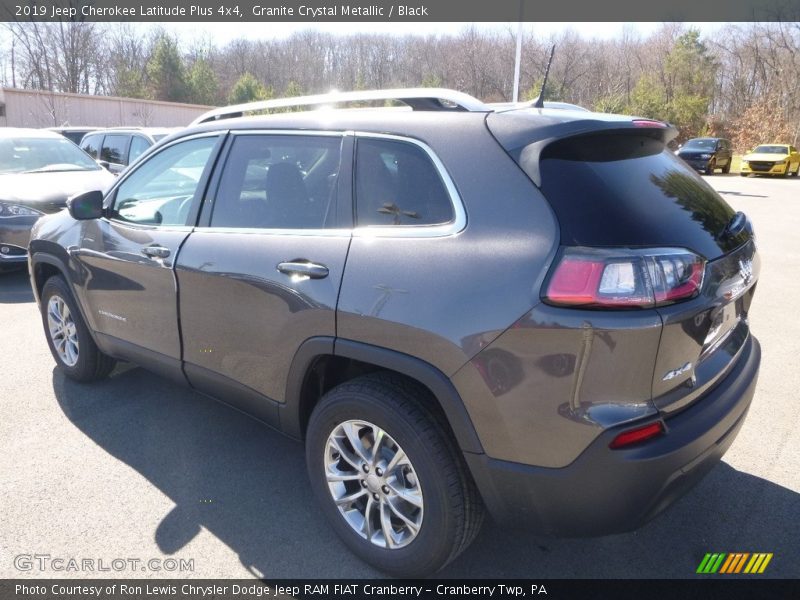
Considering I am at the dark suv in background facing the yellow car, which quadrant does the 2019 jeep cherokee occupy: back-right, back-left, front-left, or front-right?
back-right

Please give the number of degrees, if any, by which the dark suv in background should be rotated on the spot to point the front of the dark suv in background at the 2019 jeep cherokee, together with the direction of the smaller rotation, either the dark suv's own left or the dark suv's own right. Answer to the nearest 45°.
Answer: approximately 45° to the dark suv's own left

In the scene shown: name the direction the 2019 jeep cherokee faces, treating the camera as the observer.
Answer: facing away from the viewer and to the left of the viewer

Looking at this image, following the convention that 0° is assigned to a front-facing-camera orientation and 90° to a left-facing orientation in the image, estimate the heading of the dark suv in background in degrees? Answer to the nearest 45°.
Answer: approximately 45°

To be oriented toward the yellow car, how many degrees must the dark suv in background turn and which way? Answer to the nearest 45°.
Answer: approximately 135° to its left

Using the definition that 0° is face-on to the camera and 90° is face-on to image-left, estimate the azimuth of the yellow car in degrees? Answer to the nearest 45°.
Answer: approximately 45°
